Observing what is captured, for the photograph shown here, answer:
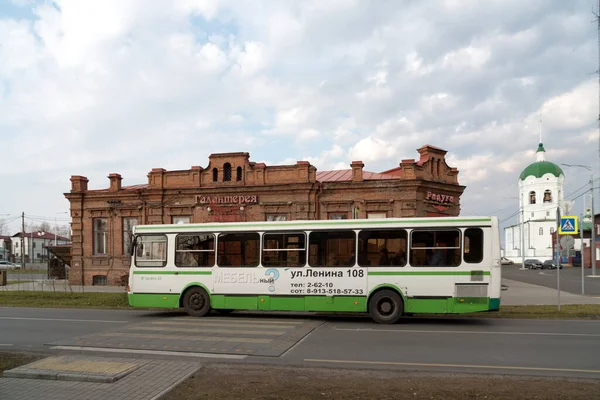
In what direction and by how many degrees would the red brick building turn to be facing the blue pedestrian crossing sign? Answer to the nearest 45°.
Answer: approximately 45° to its left

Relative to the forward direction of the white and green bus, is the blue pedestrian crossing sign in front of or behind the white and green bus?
behind

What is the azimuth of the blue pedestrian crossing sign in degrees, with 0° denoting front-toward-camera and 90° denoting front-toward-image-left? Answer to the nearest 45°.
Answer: approximately 0°

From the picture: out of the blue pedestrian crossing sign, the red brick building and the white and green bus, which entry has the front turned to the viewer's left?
the white and green bus

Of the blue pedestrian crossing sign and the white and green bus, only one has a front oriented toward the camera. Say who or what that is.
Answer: the blue pedestrian crossing sign

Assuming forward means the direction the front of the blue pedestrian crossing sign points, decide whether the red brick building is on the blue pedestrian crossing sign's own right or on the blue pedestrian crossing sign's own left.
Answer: on the blue pedestrian crossing sign's own right

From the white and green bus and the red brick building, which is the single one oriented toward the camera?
the red brick building

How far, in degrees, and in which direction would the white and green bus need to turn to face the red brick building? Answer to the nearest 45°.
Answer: approximately 90° to its right

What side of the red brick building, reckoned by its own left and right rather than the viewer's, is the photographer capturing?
front

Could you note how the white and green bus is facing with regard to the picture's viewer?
facing to the left of the viewer

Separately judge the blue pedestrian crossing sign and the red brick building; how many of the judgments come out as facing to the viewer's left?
0
